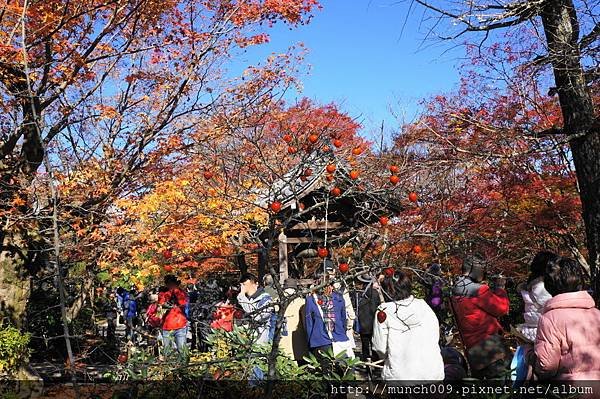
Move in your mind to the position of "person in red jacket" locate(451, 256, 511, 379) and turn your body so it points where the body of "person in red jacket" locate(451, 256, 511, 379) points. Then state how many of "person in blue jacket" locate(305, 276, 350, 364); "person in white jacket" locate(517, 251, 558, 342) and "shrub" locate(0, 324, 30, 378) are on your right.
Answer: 1

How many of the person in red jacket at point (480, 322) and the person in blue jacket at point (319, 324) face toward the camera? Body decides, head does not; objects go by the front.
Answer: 1

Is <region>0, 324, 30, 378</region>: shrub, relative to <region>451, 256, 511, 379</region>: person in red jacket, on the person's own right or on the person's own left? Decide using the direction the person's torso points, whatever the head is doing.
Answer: on the person's own left

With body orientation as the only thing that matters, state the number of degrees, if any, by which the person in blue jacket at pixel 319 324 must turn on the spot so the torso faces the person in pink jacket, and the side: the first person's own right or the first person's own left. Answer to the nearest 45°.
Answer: approximately 45° to the first person's own left

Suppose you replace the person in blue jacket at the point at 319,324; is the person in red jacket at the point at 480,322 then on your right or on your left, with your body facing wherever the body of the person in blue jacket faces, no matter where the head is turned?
on your left

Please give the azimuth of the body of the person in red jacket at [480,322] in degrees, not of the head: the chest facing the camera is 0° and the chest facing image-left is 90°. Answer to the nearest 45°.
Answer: approximately 225°

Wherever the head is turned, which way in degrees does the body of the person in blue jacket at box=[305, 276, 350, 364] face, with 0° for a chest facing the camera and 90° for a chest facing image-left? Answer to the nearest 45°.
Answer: approximately 0°

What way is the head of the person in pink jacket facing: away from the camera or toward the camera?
away from the camera

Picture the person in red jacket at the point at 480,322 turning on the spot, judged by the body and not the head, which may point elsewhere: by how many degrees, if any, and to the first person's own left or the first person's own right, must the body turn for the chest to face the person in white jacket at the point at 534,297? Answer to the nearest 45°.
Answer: approximately 90° to the first person's own right
